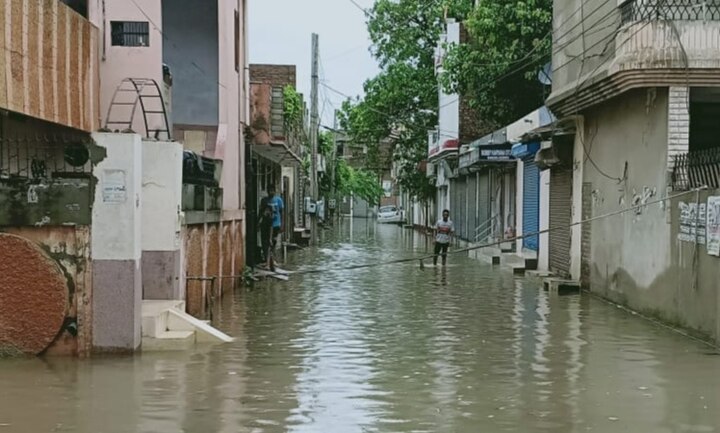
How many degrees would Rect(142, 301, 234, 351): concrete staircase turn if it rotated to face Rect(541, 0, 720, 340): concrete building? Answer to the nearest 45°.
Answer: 0° — it already faces it

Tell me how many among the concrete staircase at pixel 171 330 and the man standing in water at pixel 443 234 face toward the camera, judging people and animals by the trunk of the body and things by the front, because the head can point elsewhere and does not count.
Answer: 1

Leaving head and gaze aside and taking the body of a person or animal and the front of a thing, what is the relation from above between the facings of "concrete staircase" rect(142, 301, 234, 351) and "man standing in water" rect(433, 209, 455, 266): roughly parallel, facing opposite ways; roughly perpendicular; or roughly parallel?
roughly perpendicular

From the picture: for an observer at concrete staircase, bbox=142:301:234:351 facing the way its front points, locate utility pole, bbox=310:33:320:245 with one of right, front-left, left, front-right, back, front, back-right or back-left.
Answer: left

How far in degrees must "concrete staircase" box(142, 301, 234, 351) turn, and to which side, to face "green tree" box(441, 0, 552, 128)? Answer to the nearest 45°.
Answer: approximately 45° to its left

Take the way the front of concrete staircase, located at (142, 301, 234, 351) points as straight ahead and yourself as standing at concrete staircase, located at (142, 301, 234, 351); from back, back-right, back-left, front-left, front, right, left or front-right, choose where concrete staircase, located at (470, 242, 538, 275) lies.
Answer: front-left

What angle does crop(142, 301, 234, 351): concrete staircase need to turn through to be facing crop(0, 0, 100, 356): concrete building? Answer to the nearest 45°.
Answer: approximately 135° to its right

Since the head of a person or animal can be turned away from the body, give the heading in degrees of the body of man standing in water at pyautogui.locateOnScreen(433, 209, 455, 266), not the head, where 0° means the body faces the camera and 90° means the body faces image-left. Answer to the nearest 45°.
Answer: approximately 0°

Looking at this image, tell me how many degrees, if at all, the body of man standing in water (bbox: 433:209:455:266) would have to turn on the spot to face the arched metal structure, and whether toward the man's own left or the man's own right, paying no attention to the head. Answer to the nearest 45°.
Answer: approximately 45° to the man's own right

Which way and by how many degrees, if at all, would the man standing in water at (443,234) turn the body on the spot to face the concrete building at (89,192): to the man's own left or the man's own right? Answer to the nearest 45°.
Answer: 0° — they already face it

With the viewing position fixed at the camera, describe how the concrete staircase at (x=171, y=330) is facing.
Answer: facing to the right of the viewer

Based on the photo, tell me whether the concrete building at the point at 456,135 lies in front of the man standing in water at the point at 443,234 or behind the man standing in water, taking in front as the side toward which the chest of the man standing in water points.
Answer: behind
